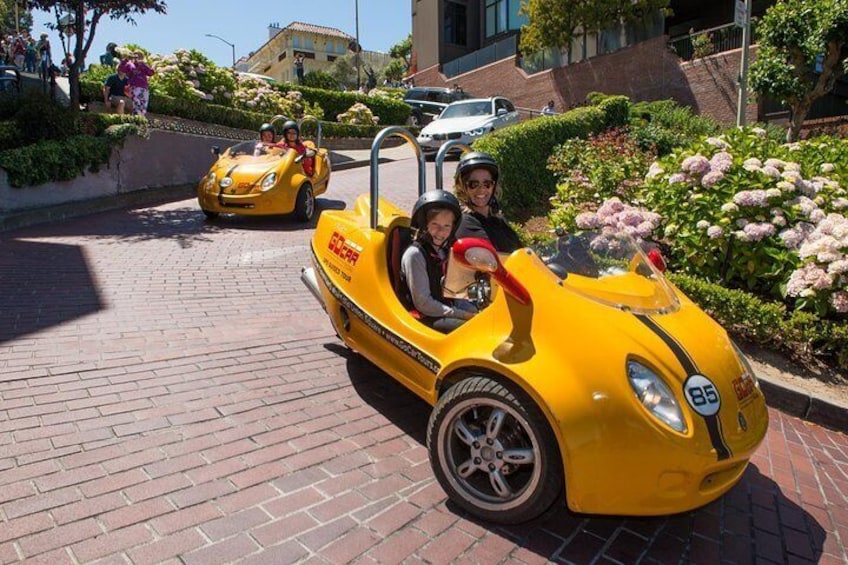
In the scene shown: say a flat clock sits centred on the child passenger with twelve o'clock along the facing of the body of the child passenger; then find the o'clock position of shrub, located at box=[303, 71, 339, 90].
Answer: The shrub is roughly at 7 o'clock from the child passenger.

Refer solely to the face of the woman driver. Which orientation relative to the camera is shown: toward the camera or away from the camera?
toward the camera

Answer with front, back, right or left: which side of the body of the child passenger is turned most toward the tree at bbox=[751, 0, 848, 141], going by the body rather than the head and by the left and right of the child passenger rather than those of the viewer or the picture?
left

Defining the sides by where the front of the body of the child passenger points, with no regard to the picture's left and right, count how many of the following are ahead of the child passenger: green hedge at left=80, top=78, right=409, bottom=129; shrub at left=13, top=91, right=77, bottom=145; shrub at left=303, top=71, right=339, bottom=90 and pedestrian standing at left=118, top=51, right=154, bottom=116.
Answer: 0

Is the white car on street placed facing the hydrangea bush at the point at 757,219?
no

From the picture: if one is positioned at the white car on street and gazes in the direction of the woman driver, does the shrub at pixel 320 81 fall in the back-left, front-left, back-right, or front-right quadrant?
back-right

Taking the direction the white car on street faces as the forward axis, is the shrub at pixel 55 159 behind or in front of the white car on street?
in front

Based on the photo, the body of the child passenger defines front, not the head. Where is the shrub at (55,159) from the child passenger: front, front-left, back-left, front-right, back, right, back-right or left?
back

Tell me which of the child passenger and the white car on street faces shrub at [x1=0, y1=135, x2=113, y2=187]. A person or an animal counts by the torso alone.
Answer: the white car on street

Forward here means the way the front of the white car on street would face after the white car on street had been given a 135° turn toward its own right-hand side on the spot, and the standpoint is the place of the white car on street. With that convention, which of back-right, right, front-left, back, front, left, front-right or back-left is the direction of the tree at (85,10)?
back-left

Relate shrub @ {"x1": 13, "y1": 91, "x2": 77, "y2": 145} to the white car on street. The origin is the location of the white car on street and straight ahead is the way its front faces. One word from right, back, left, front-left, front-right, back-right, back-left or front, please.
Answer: front

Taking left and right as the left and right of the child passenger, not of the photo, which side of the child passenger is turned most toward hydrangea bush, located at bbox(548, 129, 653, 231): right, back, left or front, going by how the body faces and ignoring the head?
left

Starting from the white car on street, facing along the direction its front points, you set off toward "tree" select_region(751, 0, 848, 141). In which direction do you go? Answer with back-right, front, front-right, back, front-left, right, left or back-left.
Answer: back-left

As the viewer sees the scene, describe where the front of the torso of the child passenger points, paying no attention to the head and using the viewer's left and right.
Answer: facing the viewer and to the right of the viewer

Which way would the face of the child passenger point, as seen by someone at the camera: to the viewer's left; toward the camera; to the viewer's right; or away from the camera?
toward the camera

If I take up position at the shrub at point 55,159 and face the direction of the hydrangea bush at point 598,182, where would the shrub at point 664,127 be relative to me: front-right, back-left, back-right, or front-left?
front-left

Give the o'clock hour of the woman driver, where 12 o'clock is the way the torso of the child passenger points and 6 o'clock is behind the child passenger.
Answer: The woman driver is roughly at 8 o'clock from the child passenger.

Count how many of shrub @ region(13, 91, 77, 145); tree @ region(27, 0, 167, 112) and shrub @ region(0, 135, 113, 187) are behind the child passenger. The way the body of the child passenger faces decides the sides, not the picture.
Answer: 3

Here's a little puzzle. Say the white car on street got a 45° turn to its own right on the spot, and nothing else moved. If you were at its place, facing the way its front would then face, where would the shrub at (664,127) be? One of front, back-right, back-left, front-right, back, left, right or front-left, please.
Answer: back

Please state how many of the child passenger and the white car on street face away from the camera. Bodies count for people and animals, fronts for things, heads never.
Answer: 0

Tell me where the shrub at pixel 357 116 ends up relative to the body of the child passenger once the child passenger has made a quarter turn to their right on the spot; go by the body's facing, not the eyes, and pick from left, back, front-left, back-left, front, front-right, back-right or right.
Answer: back-right

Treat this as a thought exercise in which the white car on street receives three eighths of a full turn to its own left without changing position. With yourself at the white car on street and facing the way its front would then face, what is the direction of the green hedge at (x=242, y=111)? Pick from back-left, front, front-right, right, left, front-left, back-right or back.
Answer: back
